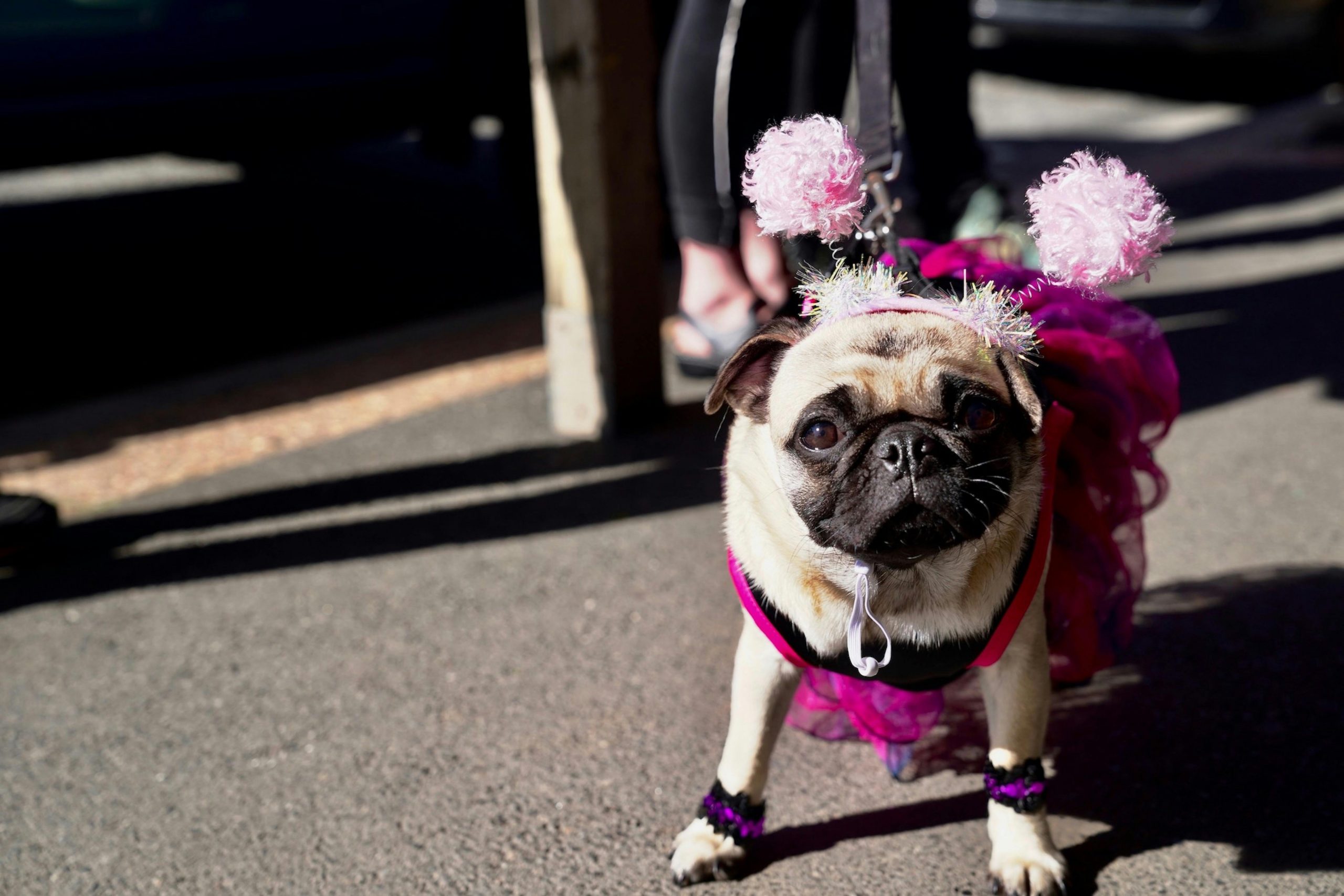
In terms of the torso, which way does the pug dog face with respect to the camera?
toward the camera

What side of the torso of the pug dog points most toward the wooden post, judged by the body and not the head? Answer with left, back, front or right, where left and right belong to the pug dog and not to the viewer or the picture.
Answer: back
